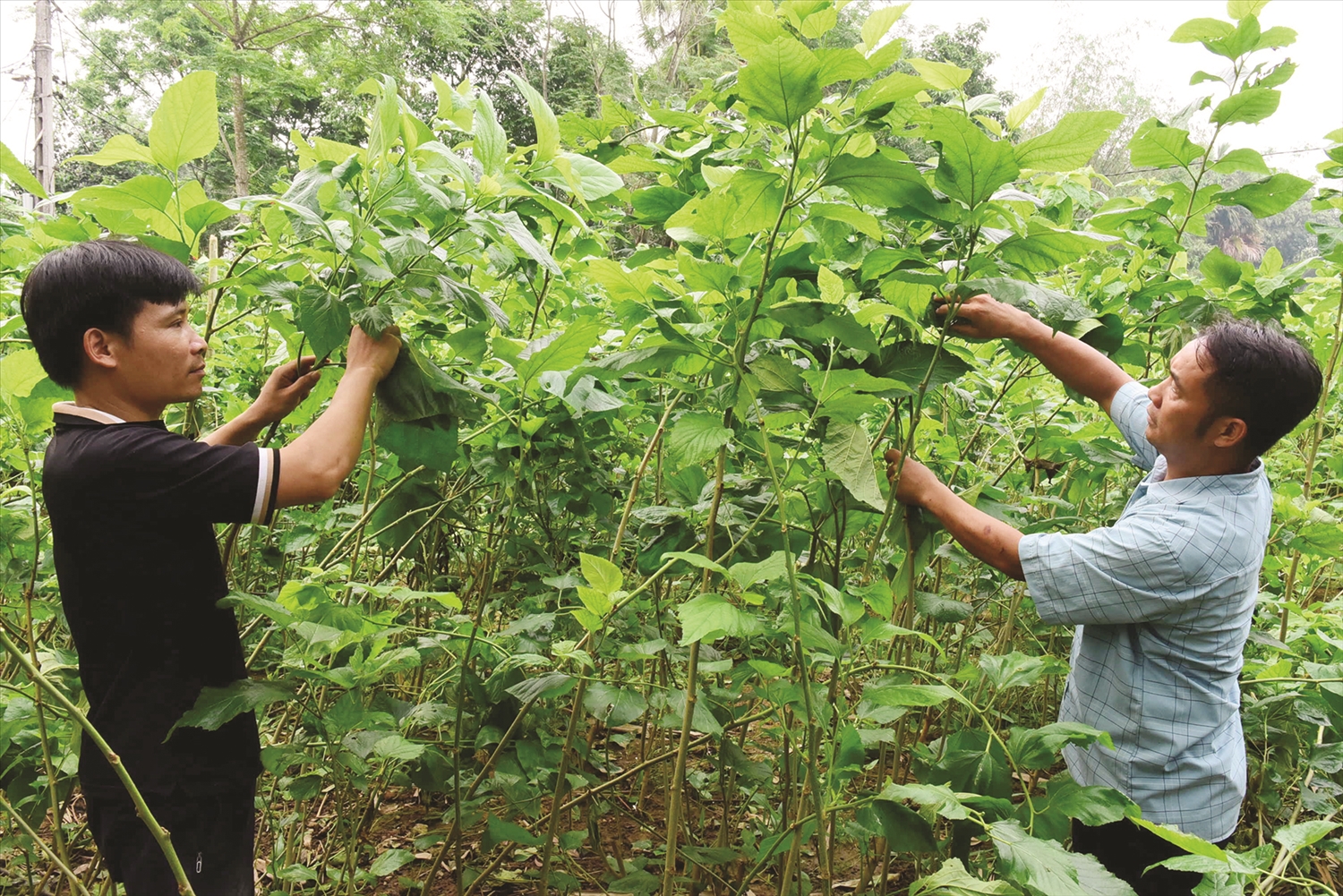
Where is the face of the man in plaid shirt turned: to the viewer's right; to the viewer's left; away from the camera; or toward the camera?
to the viewer's left

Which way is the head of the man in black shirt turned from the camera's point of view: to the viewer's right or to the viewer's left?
to the viewer's right

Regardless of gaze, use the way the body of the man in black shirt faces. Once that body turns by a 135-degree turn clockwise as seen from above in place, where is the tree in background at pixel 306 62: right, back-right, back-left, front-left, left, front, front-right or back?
back-right

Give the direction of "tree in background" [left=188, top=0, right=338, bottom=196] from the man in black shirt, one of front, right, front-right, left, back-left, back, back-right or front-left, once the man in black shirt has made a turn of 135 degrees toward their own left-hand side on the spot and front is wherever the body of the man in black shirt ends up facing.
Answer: front-right

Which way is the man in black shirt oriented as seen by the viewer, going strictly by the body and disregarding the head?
to the viewer's right

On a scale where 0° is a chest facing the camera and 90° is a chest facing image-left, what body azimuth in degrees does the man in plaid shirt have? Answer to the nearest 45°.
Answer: approximately 90°

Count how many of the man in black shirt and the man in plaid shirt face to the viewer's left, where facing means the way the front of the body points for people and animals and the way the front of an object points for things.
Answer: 1

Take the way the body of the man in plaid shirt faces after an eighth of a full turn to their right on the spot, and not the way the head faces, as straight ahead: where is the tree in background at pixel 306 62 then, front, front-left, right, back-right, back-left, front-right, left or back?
front

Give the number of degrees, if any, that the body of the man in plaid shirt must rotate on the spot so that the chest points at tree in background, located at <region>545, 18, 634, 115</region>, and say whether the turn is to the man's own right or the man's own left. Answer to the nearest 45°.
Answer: approximately 45° to the man's own right

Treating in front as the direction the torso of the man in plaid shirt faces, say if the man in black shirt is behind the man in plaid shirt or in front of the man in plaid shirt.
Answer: in front

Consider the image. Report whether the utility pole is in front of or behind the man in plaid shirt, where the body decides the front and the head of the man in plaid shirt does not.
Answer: in front
